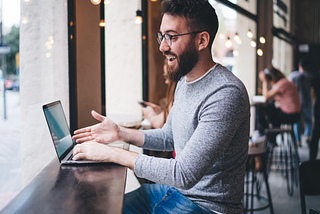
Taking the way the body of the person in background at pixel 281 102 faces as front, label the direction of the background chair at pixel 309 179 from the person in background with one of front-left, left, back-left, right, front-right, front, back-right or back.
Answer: left

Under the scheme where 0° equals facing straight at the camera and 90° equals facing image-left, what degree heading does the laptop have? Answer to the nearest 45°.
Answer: approximately 270°

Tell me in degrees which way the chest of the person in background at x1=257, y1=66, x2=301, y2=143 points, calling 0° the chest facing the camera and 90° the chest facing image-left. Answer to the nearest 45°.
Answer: approximately 90°

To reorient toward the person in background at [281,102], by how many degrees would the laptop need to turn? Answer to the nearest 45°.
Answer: approximately 45° to its left

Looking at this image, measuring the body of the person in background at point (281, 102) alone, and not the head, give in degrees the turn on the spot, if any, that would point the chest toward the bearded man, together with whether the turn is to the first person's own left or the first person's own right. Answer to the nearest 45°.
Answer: approximately 90° to the first person's own left

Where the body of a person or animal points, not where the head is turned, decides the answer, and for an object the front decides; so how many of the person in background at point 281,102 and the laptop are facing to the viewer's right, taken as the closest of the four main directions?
1

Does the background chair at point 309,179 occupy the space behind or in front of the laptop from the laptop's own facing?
in front

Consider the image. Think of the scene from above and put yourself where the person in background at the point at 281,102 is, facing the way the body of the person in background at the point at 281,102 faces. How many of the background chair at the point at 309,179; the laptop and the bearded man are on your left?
3
